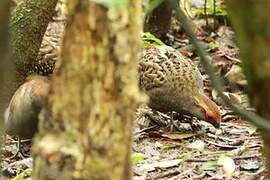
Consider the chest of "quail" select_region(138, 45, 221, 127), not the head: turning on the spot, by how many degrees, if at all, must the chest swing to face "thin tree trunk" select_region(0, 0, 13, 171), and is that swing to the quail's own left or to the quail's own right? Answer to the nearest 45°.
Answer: approximately 90° to the quail's own right

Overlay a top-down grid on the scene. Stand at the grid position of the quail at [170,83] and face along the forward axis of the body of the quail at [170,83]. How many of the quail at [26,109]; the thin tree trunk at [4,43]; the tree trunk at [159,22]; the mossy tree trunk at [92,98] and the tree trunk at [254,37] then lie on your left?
1

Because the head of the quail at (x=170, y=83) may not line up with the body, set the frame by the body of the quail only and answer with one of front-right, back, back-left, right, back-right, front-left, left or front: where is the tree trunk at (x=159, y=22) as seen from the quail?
left

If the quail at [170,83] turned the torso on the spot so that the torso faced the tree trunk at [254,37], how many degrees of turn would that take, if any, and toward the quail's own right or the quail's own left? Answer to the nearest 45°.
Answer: approximately 90° to the quail's own right

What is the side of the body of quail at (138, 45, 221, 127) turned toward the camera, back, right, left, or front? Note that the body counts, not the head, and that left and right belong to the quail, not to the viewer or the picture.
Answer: right

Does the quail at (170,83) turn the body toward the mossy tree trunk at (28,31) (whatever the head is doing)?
no

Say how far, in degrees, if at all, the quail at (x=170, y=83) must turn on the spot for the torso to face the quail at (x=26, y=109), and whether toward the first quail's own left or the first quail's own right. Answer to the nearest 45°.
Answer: approximately 135° to the first quail's own right

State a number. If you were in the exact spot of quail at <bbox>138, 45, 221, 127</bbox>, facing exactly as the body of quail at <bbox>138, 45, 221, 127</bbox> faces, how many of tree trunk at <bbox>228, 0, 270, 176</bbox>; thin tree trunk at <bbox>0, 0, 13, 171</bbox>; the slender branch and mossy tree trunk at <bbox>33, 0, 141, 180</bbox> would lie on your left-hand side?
0

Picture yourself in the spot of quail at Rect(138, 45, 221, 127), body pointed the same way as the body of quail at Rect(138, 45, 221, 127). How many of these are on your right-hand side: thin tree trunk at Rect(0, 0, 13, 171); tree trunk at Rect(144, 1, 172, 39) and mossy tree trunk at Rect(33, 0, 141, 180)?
2

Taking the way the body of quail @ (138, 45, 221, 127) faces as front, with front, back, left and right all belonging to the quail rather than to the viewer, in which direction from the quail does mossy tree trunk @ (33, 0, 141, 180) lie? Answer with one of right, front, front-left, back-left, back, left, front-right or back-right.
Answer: right
